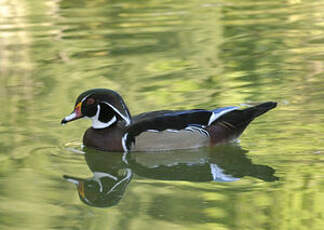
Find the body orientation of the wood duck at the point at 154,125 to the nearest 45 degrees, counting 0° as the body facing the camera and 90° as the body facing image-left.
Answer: approximately 90°
